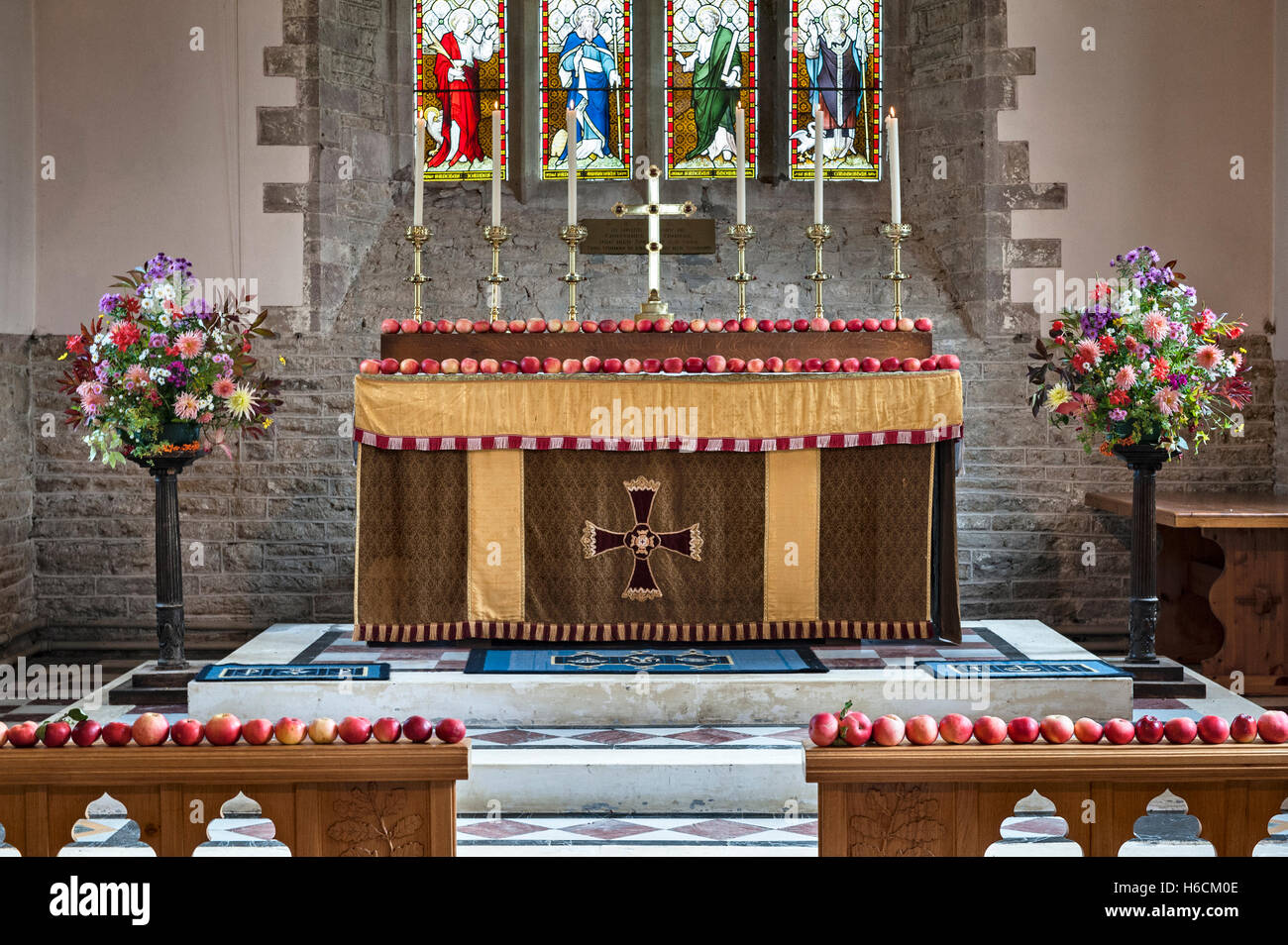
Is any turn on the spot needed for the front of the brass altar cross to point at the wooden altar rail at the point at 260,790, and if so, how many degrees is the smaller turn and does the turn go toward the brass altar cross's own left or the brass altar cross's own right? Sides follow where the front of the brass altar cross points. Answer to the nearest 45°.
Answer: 0° — it already faces it

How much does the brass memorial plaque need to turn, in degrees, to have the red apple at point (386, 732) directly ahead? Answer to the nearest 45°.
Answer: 0° — it already faces it

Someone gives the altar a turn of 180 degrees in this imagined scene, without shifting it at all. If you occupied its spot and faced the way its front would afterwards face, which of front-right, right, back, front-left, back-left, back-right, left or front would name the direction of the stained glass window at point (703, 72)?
front

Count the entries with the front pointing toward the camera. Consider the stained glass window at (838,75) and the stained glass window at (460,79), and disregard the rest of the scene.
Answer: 2

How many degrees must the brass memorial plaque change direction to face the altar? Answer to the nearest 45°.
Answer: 0° — it already faces it

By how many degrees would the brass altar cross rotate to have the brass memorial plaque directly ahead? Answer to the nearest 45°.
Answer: approximately 180°

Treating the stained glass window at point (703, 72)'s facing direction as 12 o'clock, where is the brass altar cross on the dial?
The brass altar cross is roughly at 12 o'clock from the stained glass window.

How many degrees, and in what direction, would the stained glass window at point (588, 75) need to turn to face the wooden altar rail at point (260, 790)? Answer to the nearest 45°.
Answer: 0° — it already faces it
